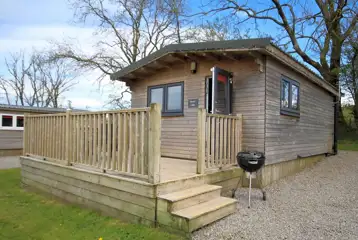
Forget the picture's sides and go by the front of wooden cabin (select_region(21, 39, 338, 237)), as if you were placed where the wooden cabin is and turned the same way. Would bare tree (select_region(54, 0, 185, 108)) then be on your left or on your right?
on your right

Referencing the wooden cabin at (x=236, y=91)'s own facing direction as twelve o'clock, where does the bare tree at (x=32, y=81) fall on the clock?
The bare tree is roughly at 3 o'clock from the wooden cabin.

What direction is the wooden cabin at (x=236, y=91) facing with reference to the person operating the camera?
facing the viewer and to the left of the viewer

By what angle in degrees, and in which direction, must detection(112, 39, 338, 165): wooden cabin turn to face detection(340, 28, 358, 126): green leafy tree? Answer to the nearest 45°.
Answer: approximately 180°

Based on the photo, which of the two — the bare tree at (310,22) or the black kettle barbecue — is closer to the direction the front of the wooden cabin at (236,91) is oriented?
the black kettle barbecue

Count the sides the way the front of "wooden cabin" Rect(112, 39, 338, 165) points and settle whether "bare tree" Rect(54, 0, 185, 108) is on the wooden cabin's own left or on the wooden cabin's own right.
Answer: on the wooden cabin's own right

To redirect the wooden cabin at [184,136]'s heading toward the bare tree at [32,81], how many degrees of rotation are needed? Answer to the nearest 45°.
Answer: approximately 90° to its right

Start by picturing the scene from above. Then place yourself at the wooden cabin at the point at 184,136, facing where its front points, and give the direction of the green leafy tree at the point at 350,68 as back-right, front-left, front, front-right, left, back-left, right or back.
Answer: back

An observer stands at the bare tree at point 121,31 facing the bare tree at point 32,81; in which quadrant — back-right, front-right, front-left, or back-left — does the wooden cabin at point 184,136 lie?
back-left

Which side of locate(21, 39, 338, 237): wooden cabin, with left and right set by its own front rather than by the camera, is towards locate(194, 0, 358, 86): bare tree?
back
